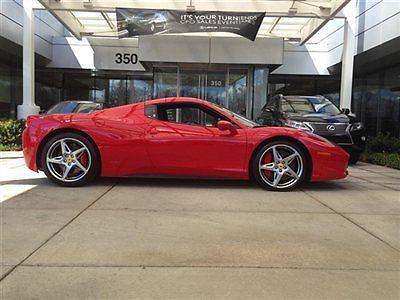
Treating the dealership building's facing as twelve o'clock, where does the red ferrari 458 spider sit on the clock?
The red ferrari 458 spider is roughly at 12 o'clock from the dealership building.

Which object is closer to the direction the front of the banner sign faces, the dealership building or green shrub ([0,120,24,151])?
the green shrub

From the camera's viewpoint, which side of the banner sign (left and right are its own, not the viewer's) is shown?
front

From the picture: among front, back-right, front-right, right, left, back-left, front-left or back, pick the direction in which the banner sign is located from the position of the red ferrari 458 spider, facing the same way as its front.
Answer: left

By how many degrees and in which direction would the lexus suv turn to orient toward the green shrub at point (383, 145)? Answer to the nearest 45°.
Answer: approximately 90° to its left

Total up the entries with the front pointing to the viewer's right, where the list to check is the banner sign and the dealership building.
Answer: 0

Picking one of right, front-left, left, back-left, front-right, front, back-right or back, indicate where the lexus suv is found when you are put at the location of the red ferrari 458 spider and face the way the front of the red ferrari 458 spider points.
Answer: front-left

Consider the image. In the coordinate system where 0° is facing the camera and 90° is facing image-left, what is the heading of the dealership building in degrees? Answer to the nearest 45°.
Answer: approximately 0°

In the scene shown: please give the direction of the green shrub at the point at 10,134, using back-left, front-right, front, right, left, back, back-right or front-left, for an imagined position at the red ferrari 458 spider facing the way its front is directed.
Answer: back-left

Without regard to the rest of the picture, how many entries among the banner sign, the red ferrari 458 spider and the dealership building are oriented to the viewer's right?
1

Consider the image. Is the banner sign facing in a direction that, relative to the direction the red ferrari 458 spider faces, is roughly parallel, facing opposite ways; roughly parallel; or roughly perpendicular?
roughly perpendicular

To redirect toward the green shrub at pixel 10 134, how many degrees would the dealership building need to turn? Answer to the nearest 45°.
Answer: approximately 45° to its right

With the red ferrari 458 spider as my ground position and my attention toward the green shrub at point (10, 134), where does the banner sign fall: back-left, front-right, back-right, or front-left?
front-right

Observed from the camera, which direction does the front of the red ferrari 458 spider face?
facing to the right of the viewer

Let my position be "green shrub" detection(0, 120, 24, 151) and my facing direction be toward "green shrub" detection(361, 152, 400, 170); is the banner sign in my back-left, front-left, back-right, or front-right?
front-left

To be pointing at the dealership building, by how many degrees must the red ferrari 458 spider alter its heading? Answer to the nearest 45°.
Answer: approximately 90° to its left

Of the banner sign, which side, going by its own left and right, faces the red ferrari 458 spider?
front
